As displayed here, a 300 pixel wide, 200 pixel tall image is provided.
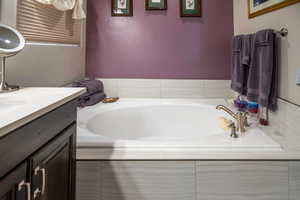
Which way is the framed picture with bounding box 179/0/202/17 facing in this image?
toward the camera

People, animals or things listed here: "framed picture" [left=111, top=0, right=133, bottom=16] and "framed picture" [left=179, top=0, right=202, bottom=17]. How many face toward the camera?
2

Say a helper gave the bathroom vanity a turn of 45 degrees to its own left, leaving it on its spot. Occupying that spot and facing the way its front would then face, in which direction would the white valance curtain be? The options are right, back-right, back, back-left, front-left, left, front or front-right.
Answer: left

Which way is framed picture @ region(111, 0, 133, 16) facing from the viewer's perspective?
toward the camera

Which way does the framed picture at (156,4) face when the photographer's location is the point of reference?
facing the viewer

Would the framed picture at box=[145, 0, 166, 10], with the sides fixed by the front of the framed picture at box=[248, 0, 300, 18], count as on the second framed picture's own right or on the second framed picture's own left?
on the second framed picture's own right

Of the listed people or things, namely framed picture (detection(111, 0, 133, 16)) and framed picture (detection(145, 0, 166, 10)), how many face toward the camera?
2

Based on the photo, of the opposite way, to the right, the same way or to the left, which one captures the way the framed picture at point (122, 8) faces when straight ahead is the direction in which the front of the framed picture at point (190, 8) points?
the same way

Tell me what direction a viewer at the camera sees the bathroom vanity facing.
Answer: facing the viewer and to the right of the viewer

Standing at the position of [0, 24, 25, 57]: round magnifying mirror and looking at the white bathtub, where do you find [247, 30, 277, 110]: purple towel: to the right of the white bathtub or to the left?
right

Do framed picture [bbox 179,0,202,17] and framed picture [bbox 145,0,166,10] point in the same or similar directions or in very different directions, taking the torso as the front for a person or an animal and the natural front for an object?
same or similar directions

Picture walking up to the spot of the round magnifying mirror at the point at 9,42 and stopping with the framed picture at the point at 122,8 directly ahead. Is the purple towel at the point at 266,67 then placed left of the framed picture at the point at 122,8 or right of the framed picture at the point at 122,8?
right
